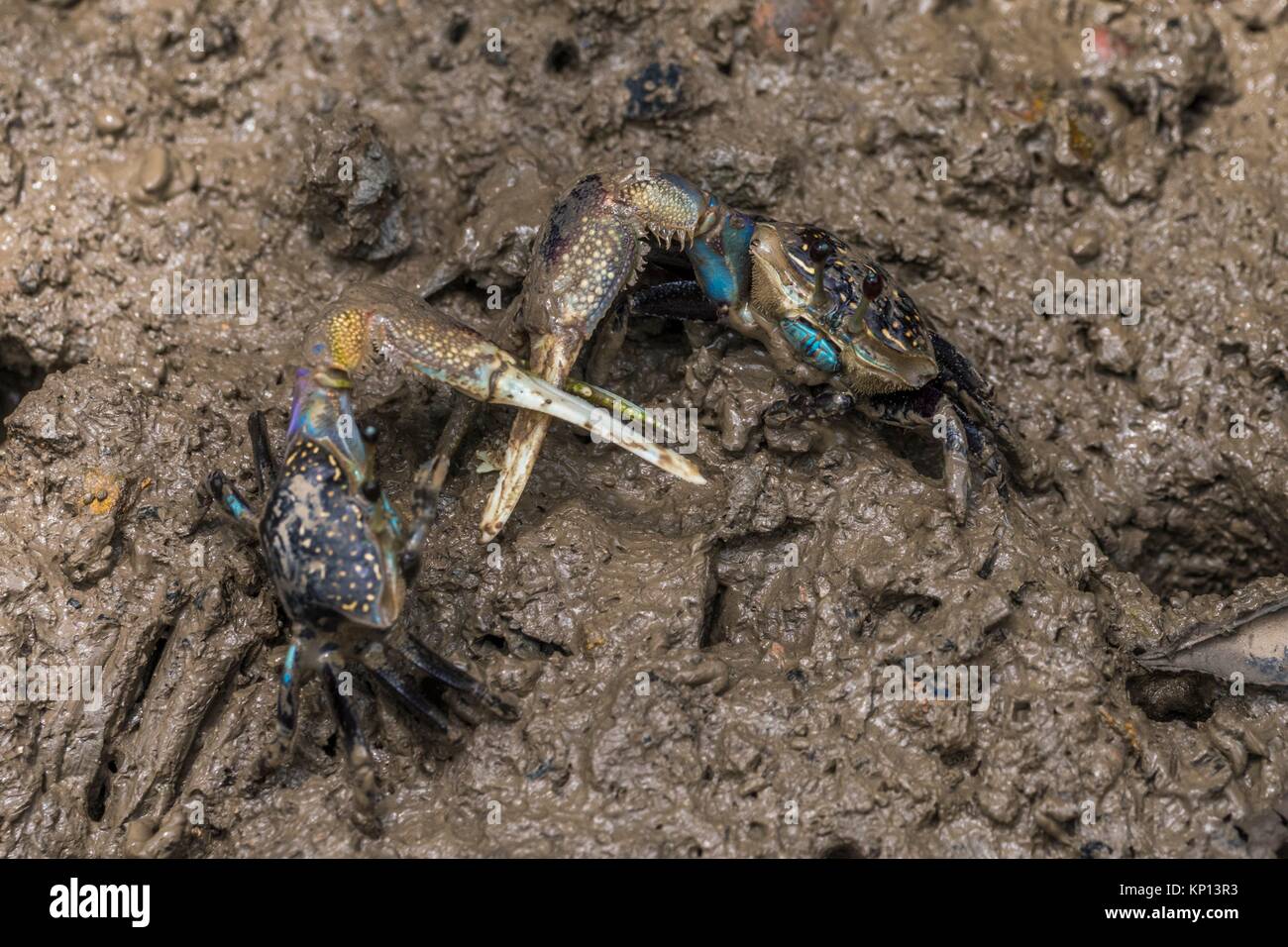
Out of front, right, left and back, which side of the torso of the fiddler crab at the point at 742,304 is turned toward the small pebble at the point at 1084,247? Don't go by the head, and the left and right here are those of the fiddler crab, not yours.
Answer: back

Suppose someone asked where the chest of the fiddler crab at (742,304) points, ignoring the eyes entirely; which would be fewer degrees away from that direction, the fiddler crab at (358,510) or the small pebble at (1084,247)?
the fiddler crab

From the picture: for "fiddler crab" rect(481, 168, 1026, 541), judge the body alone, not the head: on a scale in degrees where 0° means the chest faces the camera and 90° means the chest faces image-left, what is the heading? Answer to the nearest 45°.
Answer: approximately 45°

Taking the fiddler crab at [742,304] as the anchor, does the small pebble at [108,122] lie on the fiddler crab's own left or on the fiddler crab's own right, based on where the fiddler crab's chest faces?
on the fiddler crab's own right

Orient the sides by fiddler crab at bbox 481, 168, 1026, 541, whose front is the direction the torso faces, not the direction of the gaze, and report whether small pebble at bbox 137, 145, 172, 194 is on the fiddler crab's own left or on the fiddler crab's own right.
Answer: on the fiddler crab's own right

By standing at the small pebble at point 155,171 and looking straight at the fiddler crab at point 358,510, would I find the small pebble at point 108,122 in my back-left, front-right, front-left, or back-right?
back-right

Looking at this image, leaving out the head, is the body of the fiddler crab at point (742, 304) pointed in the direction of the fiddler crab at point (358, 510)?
yes

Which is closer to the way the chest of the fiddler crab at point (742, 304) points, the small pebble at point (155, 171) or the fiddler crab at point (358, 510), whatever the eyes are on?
the fiddler crab
